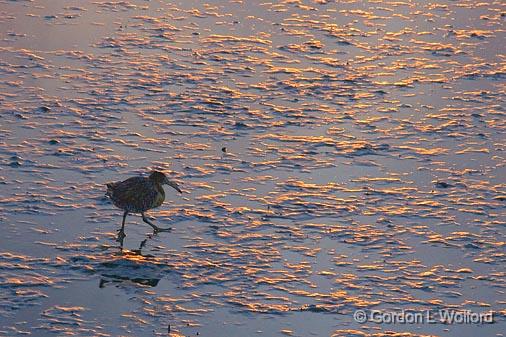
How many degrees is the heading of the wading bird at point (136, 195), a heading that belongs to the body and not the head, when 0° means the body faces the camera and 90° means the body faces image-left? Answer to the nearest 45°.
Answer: approximately 270°
